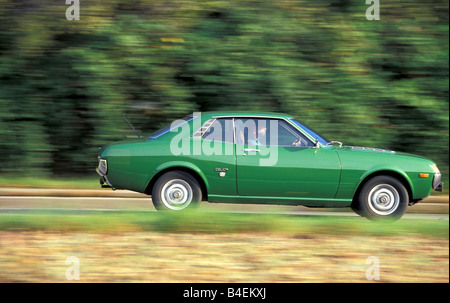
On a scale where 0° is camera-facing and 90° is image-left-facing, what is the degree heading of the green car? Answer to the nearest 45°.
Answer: approximately 270°
